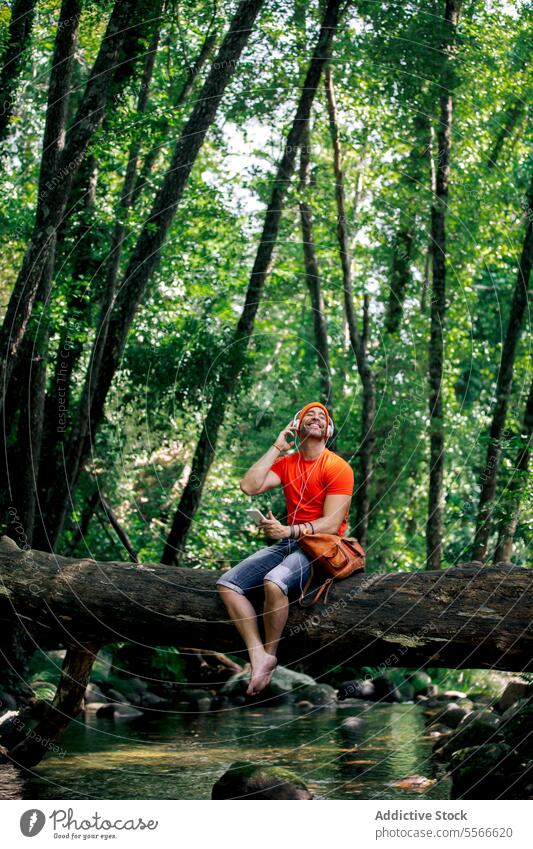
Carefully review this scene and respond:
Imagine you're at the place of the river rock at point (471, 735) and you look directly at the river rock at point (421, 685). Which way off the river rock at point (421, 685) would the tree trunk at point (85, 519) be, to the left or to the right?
left

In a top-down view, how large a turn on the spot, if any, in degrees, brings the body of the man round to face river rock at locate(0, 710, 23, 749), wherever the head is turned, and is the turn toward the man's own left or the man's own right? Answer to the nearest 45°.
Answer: approximately 90° to the man's own right

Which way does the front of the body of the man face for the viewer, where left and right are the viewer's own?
facing the viewer and to the left of the viewer

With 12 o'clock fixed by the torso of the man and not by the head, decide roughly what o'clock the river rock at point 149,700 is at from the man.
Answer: The river rock is roughly at 4 o'clock from the man.

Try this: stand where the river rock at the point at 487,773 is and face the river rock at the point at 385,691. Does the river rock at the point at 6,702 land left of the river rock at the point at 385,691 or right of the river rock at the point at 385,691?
left
